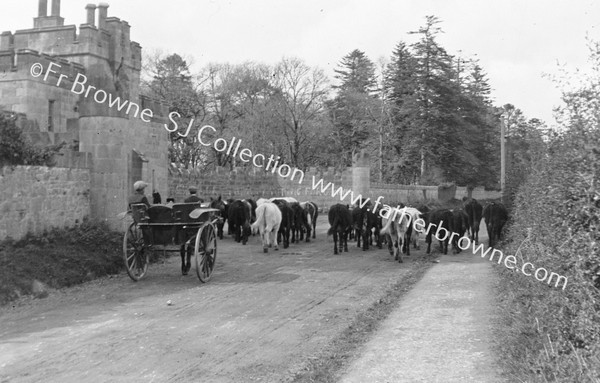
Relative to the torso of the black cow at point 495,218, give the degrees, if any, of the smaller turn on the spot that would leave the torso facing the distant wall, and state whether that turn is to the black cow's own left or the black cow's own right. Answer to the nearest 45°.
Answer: approximately 45° to the black cow's own left

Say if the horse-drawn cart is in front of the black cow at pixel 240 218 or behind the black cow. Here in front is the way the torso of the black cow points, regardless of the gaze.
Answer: behind

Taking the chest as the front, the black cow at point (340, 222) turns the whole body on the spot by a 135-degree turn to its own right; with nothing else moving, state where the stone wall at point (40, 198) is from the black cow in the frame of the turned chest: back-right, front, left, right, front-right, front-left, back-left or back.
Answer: right

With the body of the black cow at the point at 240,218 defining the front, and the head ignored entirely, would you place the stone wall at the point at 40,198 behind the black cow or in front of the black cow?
behind

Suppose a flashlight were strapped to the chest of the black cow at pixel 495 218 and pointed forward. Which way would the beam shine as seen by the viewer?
away from the camera

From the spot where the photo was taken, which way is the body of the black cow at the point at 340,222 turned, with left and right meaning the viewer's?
facing away from the viewer

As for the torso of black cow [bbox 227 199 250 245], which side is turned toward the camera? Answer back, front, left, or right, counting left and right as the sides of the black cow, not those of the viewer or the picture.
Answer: back

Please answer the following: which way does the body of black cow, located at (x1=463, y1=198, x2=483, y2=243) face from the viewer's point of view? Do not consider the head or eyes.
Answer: away from the camera

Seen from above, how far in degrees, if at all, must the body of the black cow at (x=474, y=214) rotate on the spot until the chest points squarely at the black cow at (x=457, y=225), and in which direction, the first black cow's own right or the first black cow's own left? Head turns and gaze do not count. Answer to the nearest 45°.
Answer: approximately 180°
